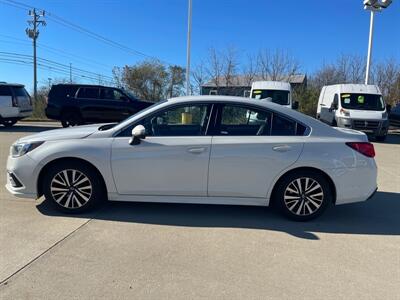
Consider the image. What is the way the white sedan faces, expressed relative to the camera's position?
facing to the left of the viewer

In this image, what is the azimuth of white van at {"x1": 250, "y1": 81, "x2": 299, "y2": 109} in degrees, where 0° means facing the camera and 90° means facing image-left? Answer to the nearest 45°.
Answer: approximately 0°

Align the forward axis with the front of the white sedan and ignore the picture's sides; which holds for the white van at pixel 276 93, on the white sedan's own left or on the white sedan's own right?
on the white sedan's own right

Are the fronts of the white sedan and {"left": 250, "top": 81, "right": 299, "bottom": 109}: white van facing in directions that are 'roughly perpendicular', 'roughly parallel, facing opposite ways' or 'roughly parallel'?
roughly perpendicular

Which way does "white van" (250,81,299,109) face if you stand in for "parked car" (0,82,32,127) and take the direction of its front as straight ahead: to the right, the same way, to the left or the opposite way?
to the left

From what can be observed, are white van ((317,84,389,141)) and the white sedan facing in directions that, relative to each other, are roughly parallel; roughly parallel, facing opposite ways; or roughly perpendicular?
roughly perpendicular

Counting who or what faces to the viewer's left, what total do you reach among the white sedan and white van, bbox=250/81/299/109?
1

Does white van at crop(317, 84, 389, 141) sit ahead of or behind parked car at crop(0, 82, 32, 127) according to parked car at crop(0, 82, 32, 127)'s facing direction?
behind

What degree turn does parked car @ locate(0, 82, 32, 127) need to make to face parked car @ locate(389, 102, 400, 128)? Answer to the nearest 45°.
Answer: approximately 135° to its right

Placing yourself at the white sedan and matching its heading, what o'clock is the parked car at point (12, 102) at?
The parked car is roughly at 2 o'clock from the white sedan.

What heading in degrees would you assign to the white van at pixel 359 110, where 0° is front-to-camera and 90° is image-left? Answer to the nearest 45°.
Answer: approximately 315°

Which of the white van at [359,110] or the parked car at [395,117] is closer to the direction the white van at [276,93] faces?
the white van

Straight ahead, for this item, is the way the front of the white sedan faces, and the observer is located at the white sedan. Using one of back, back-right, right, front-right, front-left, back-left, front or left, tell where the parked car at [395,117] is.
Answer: back-right

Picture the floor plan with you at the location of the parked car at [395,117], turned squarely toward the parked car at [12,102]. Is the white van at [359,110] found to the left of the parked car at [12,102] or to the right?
left

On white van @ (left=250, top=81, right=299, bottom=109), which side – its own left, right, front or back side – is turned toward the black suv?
right
